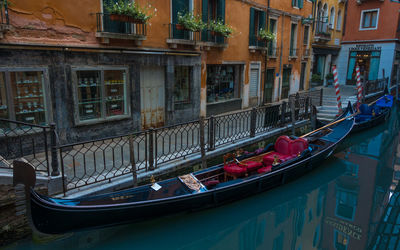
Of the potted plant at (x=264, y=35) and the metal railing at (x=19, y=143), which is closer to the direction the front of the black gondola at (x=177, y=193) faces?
the metal railing

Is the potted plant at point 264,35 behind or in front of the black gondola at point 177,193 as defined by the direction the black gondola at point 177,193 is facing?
behind

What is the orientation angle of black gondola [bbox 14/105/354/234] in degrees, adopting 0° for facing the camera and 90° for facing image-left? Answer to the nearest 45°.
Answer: approximately 45°

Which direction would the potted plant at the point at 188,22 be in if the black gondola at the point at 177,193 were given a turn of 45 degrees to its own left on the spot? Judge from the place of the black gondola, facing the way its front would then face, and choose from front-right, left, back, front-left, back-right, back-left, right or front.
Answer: back
